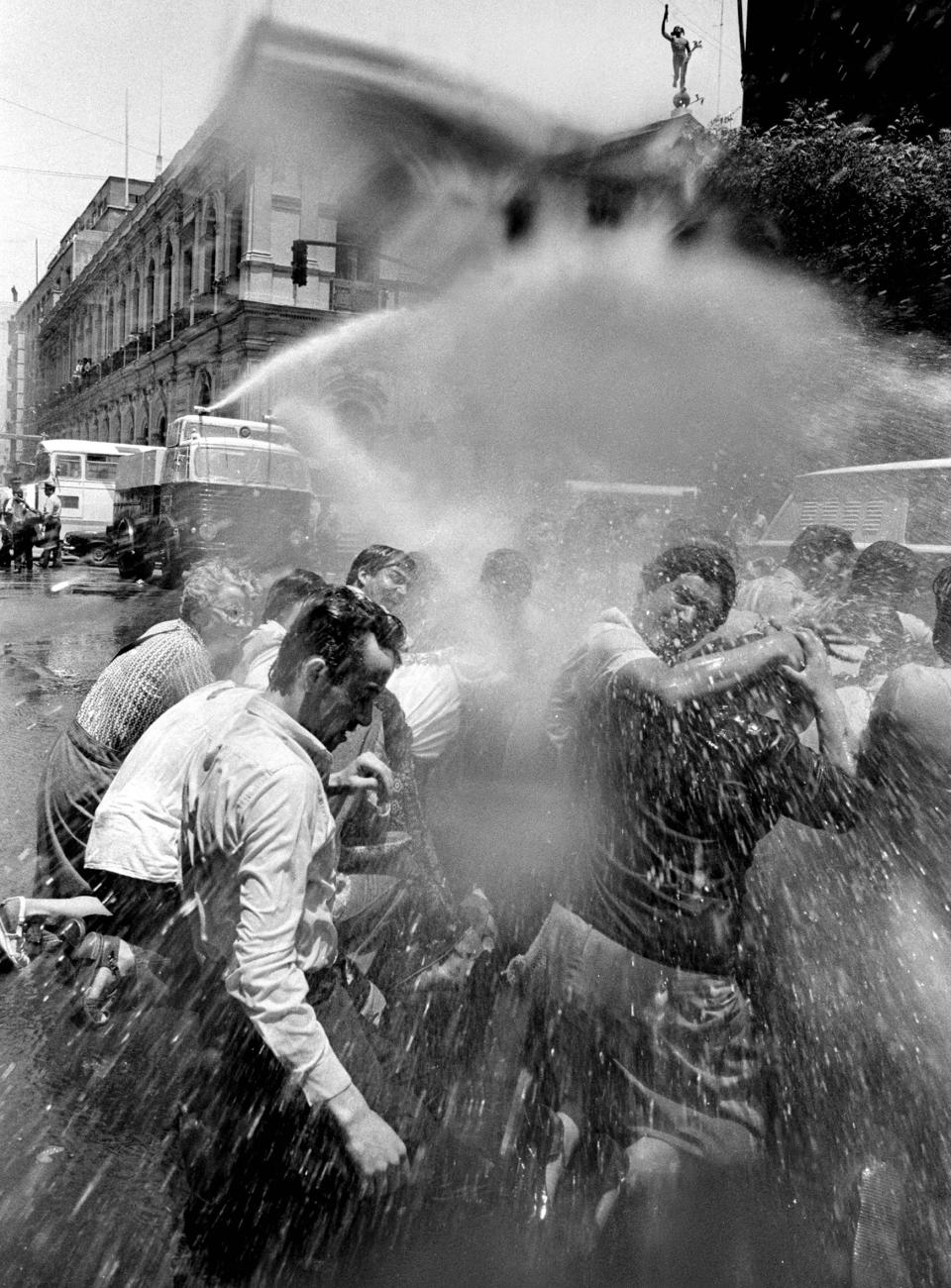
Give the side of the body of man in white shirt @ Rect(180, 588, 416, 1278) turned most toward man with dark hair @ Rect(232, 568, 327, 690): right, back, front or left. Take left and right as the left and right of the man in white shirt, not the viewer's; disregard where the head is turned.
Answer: left

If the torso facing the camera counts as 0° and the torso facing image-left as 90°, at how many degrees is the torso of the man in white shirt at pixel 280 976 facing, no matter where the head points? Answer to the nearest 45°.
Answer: approximately 270°

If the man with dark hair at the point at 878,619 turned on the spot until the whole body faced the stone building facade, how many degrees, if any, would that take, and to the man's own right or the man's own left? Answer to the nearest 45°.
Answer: approximately 45° to the man's own left

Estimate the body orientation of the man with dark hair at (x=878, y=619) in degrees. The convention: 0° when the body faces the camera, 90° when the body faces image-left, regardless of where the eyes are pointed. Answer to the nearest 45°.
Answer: approximately 180°

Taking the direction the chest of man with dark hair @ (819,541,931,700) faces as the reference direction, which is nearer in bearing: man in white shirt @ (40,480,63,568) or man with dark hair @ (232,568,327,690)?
the man in white shirt

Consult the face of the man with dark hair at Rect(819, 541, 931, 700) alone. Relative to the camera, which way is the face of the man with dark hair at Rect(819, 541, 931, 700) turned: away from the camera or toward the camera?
away from the camera

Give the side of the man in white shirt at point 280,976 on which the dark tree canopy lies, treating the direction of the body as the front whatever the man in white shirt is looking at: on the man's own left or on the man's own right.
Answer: on the man's own left

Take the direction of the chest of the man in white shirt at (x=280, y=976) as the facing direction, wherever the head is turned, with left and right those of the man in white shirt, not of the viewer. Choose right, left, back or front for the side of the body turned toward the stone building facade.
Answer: left

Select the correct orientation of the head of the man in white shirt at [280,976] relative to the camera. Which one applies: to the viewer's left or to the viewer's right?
to the viewer's right
